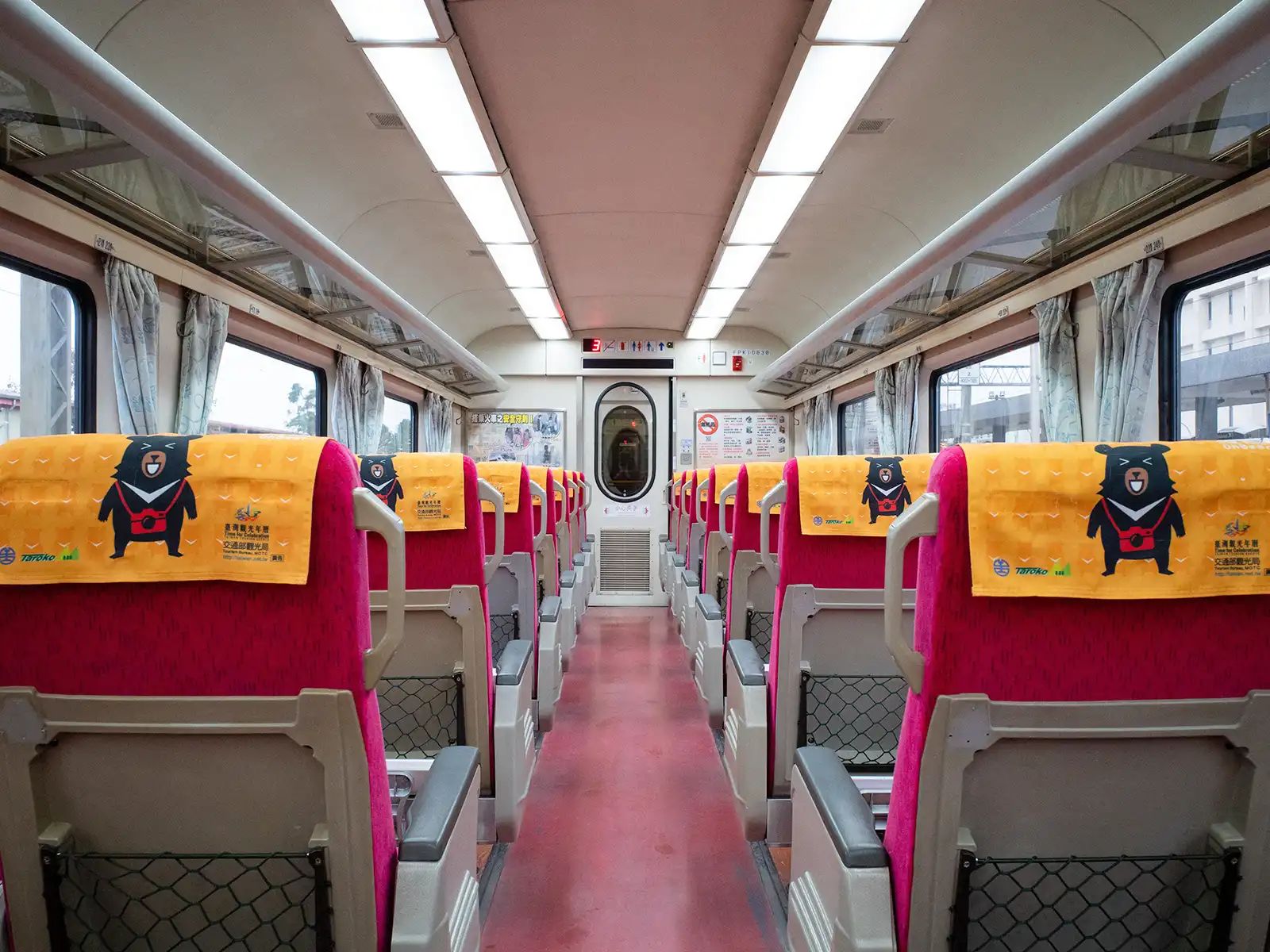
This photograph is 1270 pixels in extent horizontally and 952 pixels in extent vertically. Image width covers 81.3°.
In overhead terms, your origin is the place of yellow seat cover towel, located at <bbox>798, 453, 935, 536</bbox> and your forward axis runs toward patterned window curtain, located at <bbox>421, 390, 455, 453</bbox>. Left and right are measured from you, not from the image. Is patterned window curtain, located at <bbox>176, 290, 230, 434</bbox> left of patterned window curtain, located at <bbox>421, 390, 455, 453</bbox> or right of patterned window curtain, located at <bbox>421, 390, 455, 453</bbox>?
left

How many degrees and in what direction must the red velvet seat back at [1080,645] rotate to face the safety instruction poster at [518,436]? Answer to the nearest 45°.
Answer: approximately 45° to its left

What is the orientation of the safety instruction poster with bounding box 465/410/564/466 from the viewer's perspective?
toward the camera

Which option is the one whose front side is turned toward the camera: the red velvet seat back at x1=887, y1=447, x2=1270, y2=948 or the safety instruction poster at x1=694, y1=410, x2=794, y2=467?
the safety instruction poster

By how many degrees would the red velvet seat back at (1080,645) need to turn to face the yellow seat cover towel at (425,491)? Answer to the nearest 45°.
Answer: approximately 90° to its left

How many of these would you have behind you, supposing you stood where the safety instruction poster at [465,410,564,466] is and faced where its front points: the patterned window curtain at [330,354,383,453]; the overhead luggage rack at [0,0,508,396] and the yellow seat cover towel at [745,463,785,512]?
0

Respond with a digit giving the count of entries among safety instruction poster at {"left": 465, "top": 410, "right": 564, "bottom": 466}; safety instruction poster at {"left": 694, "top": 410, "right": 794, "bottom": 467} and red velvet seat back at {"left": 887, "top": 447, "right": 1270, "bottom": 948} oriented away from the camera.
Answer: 1

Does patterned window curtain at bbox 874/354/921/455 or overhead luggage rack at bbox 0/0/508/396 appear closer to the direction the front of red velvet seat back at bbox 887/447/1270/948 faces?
the patterned window curtain

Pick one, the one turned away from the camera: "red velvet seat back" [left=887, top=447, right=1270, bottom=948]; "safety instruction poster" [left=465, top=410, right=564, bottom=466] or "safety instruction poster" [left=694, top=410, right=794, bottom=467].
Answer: the red velvet seat back

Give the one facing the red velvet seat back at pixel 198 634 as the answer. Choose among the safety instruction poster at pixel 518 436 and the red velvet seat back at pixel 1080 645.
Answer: the safety instruction poster

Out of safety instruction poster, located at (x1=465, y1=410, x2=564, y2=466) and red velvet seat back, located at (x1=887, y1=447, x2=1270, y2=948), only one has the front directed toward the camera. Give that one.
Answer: the safety instruction poster

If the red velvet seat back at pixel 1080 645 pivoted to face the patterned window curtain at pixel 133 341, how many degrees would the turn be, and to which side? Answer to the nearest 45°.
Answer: approximately 90° to its left

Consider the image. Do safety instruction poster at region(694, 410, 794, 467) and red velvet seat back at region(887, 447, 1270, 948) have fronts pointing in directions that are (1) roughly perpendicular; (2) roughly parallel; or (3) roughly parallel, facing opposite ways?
roughly parallel, facing opposite ways

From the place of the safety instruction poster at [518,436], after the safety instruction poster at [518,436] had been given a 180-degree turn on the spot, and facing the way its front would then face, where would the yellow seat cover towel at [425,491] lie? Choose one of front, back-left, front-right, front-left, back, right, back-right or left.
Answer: back

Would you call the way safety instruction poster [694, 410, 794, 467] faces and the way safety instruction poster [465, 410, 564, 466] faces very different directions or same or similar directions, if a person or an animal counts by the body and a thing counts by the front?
same or similar directions

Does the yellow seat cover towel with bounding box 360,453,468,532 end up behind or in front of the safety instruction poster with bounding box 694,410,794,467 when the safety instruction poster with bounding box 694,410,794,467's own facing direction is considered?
in front

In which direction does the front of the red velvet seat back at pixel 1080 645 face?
away from the camera

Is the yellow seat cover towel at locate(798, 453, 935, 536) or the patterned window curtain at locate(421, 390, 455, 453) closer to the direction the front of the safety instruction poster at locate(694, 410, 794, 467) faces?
the yellow seat cover towel
